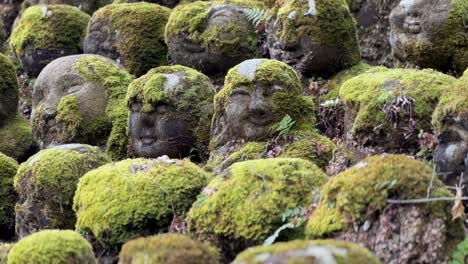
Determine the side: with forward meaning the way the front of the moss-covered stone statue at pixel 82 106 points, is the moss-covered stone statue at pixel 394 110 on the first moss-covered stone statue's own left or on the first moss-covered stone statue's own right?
on the first moss-covered stone statue's own left

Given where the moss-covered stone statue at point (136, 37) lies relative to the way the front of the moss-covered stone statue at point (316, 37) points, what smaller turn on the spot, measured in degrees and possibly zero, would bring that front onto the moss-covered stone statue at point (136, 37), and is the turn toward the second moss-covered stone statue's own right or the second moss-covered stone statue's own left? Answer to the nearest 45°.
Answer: approximately 90° to the second moss-covered stone statue's own right

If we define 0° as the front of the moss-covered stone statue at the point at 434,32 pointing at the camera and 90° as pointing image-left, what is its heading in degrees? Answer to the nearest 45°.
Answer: approximately 45°

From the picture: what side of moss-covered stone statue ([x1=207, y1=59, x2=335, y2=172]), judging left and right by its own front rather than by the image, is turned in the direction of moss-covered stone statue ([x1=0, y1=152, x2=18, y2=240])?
right

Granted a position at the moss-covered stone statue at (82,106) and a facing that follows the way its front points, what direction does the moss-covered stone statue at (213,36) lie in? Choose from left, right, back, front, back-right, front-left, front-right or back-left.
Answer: back-left

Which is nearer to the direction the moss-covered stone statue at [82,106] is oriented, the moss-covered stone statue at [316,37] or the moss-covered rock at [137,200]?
the moss-covered rock

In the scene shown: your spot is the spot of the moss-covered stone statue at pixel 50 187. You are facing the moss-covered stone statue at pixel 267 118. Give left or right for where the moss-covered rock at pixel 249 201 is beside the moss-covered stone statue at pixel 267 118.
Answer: right

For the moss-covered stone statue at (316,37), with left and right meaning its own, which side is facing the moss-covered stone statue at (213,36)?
right

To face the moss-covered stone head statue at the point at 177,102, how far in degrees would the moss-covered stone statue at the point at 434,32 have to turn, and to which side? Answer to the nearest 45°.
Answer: approximately 45° to its right

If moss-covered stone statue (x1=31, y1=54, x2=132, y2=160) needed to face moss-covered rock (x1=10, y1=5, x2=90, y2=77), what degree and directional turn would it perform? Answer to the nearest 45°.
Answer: approximately 135° to its right

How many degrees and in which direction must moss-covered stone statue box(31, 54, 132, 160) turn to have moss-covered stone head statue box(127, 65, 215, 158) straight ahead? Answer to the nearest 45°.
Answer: approximately 90° to its left

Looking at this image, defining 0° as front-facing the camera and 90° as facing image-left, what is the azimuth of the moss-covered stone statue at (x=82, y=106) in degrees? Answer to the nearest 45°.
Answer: approximately 45°

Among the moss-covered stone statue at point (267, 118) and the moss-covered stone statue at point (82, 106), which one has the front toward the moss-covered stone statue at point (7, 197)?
the moss-covered stone statue at point (82, 106)
